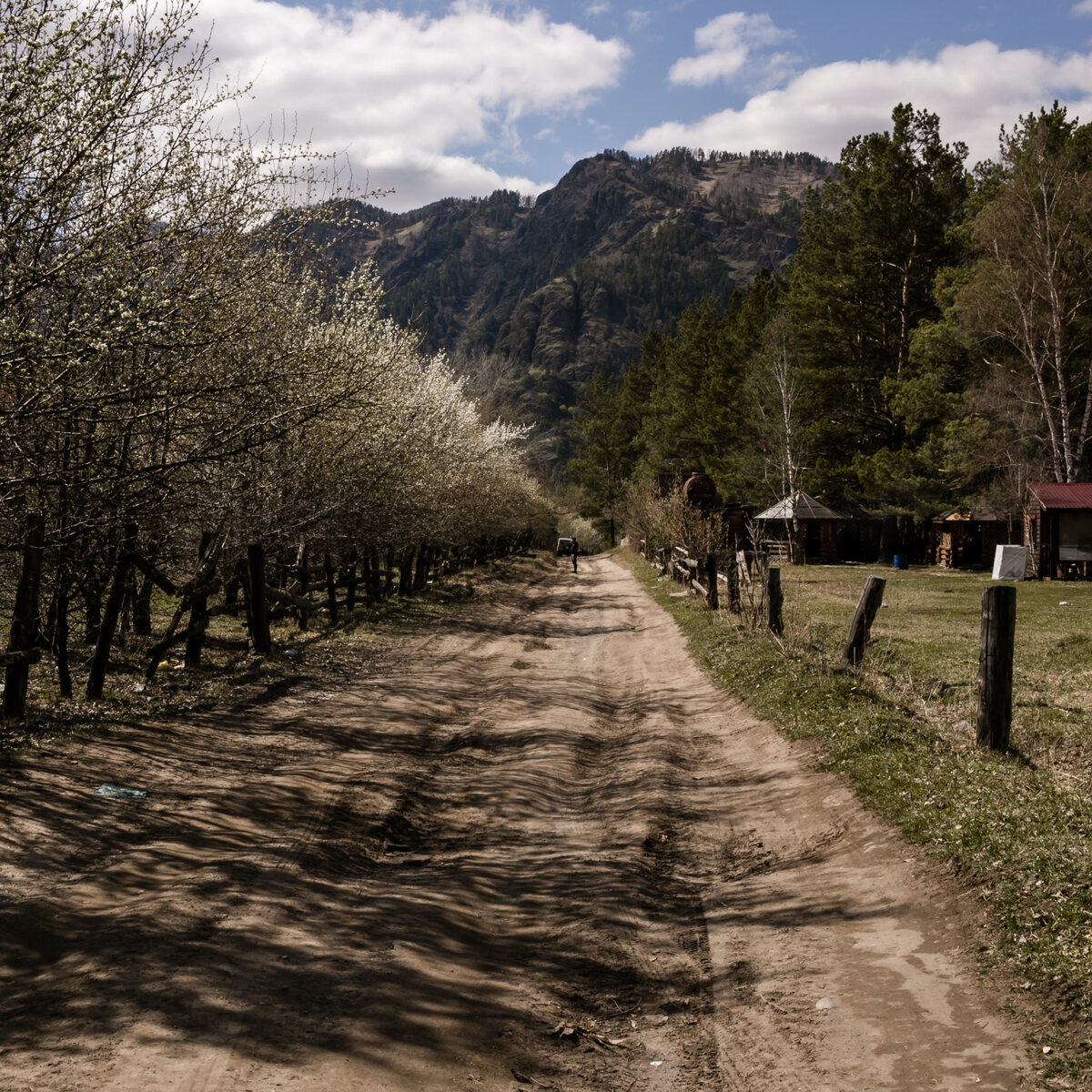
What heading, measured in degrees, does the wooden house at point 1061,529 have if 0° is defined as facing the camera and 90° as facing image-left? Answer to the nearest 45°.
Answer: approximately 0°

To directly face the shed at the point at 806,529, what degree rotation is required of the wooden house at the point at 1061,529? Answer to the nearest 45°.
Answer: approximately 135° to its right

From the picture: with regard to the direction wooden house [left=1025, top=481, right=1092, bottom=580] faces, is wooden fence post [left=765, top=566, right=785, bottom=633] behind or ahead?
ahead

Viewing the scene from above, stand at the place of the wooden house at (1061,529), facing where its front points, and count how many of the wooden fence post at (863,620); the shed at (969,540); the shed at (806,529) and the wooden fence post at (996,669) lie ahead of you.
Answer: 2

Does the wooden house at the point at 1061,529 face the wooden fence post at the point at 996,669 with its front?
yes

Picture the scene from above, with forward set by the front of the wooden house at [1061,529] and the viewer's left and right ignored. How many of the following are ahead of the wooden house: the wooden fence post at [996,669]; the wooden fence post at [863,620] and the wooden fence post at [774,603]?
3
